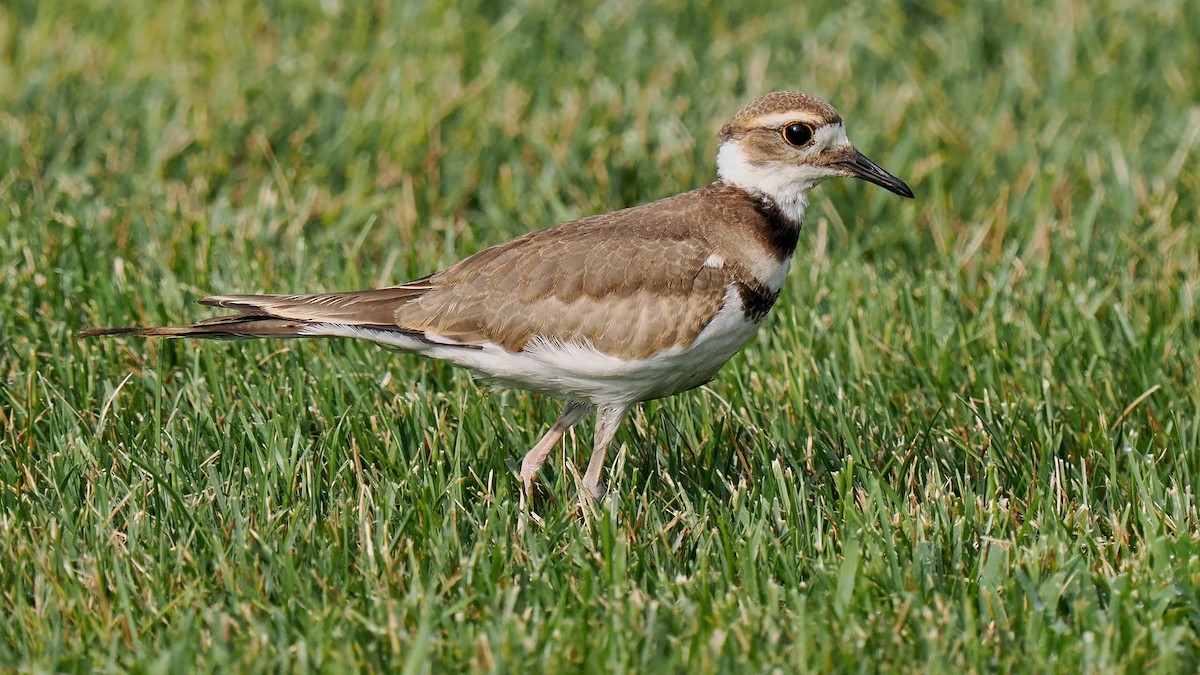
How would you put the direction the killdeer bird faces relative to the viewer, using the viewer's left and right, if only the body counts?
facing to the right of the viewer
